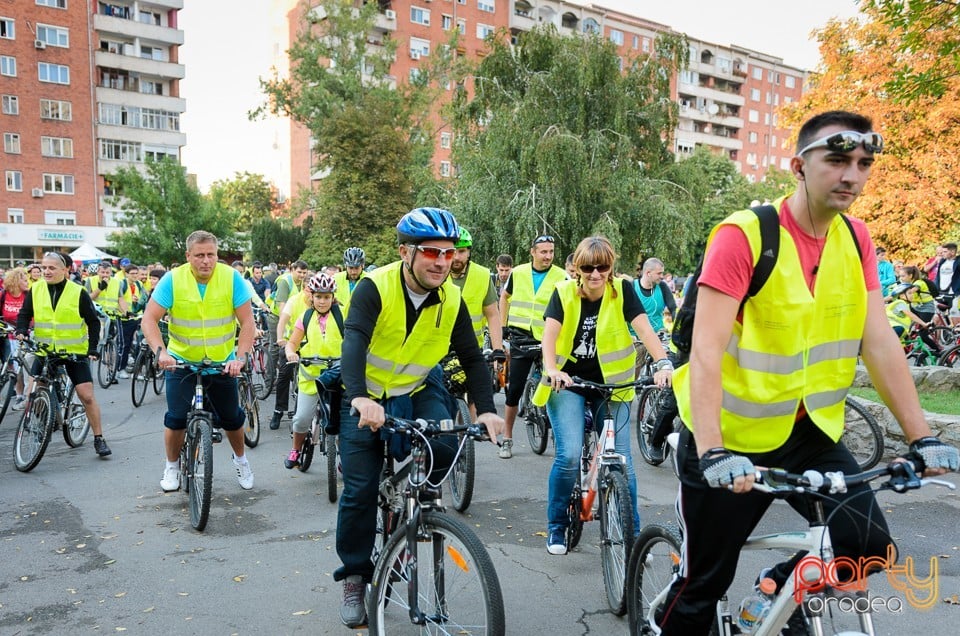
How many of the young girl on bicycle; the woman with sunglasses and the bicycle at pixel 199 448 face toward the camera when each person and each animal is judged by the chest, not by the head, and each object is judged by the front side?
3

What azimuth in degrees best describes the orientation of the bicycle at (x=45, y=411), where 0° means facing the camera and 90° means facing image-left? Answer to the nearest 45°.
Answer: approximately 45°

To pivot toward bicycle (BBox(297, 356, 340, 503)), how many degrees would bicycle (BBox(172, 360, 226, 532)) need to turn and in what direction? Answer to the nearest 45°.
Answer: approximately 135° to its left

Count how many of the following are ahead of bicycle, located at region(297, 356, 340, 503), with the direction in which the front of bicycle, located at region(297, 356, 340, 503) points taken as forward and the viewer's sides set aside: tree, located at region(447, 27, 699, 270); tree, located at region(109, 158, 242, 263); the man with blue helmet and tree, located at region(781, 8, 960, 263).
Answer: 1

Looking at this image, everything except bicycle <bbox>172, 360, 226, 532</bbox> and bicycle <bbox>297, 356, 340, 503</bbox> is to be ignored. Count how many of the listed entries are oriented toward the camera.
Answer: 2

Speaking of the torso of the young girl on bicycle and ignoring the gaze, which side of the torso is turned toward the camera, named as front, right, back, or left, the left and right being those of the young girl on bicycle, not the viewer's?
front

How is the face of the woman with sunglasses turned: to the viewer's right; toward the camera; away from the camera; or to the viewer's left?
toward the camera

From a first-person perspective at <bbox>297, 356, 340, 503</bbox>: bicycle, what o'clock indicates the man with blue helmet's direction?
The man with blue helmet is roughly at 12 o'clock from the bicycle.

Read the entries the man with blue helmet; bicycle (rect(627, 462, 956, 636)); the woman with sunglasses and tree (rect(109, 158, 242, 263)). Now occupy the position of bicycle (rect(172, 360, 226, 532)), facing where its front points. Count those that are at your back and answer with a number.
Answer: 1

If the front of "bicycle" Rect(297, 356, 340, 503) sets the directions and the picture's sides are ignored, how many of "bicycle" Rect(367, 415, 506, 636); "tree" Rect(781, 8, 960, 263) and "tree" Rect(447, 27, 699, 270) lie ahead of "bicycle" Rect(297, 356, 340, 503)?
1

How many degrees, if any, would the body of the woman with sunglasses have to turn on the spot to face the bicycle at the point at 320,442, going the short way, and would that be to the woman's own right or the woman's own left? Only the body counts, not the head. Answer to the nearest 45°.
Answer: approximately 135° to the woman's own right

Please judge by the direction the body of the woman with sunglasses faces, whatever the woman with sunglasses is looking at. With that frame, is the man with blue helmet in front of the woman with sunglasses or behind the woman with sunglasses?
in front

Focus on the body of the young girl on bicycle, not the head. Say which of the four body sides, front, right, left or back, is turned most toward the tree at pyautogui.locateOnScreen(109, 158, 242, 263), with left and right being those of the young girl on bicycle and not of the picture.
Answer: back

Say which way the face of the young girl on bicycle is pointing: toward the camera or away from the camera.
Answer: toward the camera

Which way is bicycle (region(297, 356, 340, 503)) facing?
toward the camera
